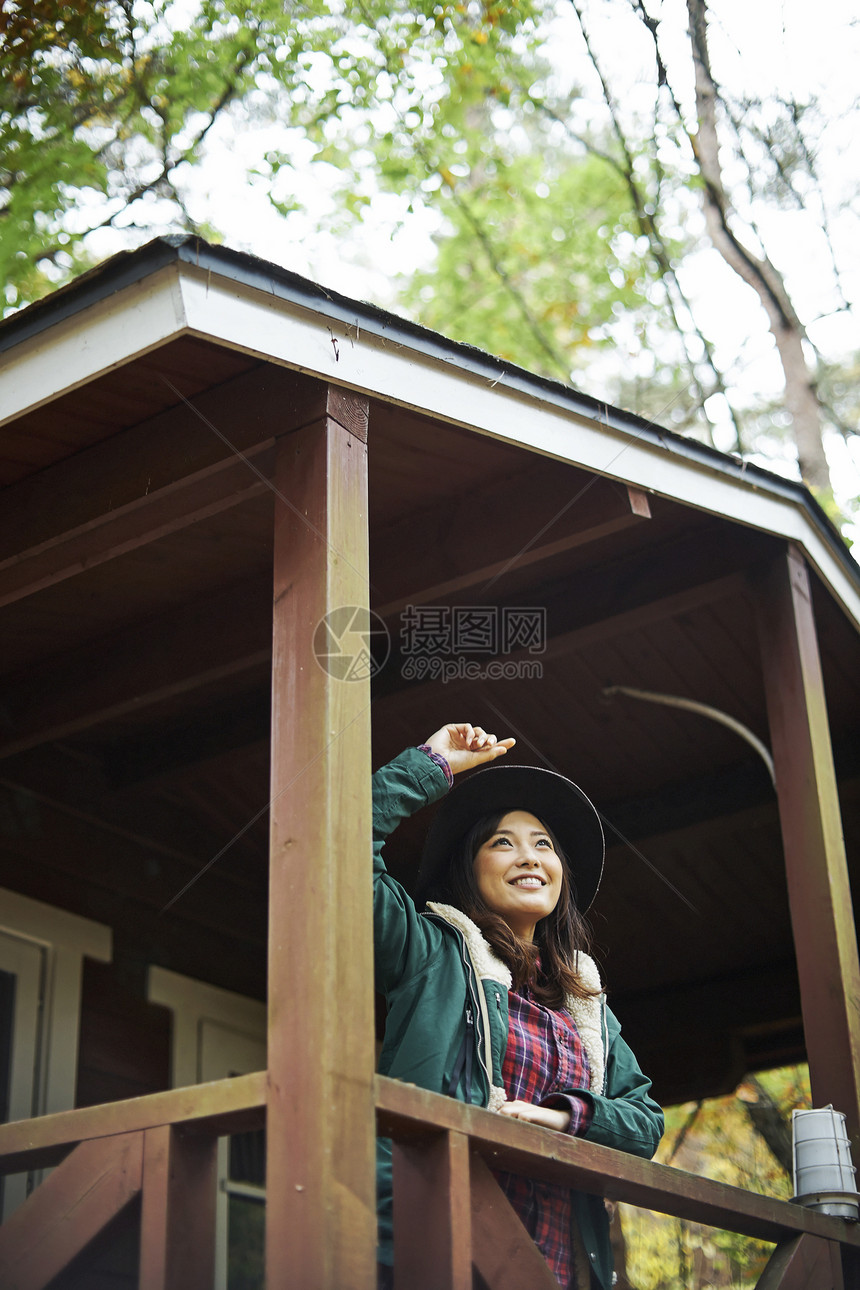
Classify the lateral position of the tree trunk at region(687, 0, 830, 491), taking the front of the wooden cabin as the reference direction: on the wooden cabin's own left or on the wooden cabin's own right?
on the wooden cabin's own left

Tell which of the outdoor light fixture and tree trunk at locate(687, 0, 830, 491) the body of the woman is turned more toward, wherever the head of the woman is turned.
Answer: the outdoor light fixture

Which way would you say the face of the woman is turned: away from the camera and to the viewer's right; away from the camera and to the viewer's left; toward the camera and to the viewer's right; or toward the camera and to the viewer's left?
toward the camera and to the viewer's right

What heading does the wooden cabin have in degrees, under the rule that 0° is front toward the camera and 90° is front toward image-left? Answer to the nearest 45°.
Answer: approximately 315°

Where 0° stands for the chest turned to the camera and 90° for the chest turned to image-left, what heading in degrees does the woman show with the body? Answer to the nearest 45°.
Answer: approximately 315°

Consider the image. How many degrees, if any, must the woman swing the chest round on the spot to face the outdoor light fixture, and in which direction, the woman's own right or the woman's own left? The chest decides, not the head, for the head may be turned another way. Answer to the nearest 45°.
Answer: approximately 90° to the woman's own left
